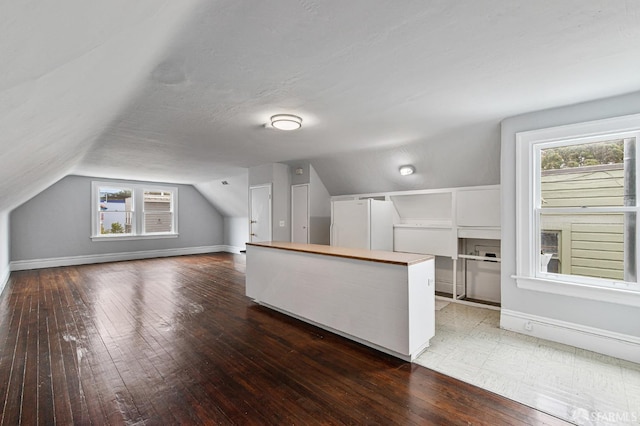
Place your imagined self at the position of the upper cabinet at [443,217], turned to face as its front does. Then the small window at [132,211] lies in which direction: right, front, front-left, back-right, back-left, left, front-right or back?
front-right

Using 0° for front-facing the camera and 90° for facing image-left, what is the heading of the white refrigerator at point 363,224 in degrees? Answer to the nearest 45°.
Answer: approximately 45°

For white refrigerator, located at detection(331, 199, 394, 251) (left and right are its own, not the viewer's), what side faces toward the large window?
left

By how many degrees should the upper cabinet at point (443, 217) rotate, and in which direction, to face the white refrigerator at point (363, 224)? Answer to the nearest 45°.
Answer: approximately 45° to its right

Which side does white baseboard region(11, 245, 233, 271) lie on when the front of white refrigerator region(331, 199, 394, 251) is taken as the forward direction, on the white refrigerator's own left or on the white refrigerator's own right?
on the white refrigerator's own right

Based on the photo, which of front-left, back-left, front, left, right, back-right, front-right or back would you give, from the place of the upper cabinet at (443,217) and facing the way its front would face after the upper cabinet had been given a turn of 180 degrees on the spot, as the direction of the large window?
right

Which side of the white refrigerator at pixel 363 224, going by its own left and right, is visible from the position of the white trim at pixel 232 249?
right
